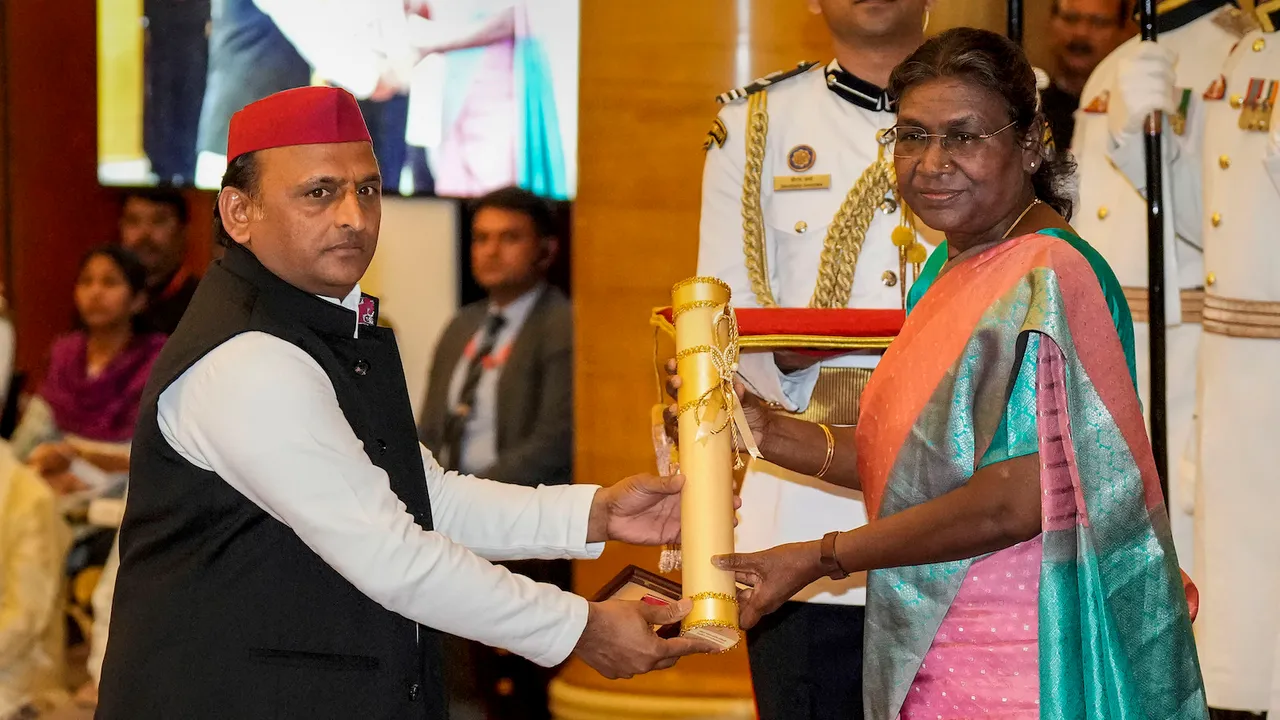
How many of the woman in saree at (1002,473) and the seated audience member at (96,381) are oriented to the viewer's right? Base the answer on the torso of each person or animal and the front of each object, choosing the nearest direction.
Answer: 0

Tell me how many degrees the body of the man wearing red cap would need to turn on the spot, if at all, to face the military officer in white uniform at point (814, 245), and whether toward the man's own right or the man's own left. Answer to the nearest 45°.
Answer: approximately 90° to the man's own left

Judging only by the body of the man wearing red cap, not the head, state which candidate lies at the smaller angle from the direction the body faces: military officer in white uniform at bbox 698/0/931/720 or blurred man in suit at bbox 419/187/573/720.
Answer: the military officer in white uniform

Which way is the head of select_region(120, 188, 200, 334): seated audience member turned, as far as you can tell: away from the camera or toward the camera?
toward the camera

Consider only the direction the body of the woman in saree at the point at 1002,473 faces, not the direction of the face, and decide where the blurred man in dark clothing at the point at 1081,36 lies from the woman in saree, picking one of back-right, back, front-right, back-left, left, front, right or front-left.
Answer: back-right

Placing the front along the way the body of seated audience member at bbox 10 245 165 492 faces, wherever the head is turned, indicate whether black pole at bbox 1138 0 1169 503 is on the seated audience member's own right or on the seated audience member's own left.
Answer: on the seated audience member's own left

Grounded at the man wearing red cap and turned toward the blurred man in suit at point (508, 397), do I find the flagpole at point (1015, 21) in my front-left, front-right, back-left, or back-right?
front-right

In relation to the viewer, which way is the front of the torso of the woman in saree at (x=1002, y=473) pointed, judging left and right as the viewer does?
facing the viewer and to the left of the viewer

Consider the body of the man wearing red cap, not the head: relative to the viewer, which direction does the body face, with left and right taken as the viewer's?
facing the viewer and to the right of the viewer
